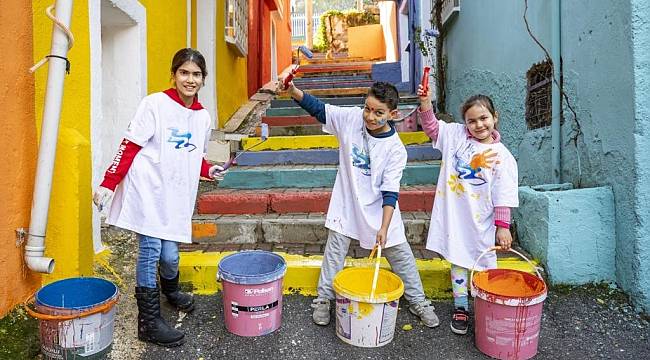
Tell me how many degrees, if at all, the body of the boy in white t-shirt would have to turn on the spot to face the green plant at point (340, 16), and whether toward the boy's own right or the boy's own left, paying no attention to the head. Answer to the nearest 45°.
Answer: approximately 180°

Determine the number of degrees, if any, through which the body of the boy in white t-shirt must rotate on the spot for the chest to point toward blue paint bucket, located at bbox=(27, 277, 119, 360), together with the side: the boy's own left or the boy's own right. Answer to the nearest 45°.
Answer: approximately 45° to the boy's own right

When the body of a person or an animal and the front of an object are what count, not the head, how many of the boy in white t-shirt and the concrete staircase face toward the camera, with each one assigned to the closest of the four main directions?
2

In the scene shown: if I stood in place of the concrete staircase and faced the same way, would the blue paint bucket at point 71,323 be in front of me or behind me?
in front

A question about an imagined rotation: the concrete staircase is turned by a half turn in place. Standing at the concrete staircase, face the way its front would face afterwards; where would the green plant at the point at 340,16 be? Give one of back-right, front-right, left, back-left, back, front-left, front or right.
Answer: front

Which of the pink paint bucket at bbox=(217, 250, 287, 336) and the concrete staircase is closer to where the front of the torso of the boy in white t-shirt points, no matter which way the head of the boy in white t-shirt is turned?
the pink paint bucket

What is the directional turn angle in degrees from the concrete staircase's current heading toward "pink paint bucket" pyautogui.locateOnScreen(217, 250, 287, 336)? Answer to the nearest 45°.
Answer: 0° — it already faces it

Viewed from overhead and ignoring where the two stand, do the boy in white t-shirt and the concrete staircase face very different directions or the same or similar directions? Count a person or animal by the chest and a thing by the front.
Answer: same or similar directions

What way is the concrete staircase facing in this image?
toward the camera

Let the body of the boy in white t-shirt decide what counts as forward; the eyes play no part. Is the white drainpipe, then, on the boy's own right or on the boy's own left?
on the boy's own right

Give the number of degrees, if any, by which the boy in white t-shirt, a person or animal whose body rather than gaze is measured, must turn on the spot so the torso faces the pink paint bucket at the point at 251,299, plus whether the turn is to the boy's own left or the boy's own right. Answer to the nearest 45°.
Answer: approximately 45° to the boy's own right

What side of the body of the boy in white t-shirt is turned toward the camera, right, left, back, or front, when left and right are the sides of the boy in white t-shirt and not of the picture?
front

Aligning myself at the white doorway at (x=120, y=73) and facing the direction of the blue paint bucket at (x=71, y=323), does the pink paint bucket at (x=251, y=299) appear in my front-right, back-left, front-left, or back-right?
front-left

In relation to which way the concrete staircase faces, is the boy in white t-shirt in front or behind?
in front
